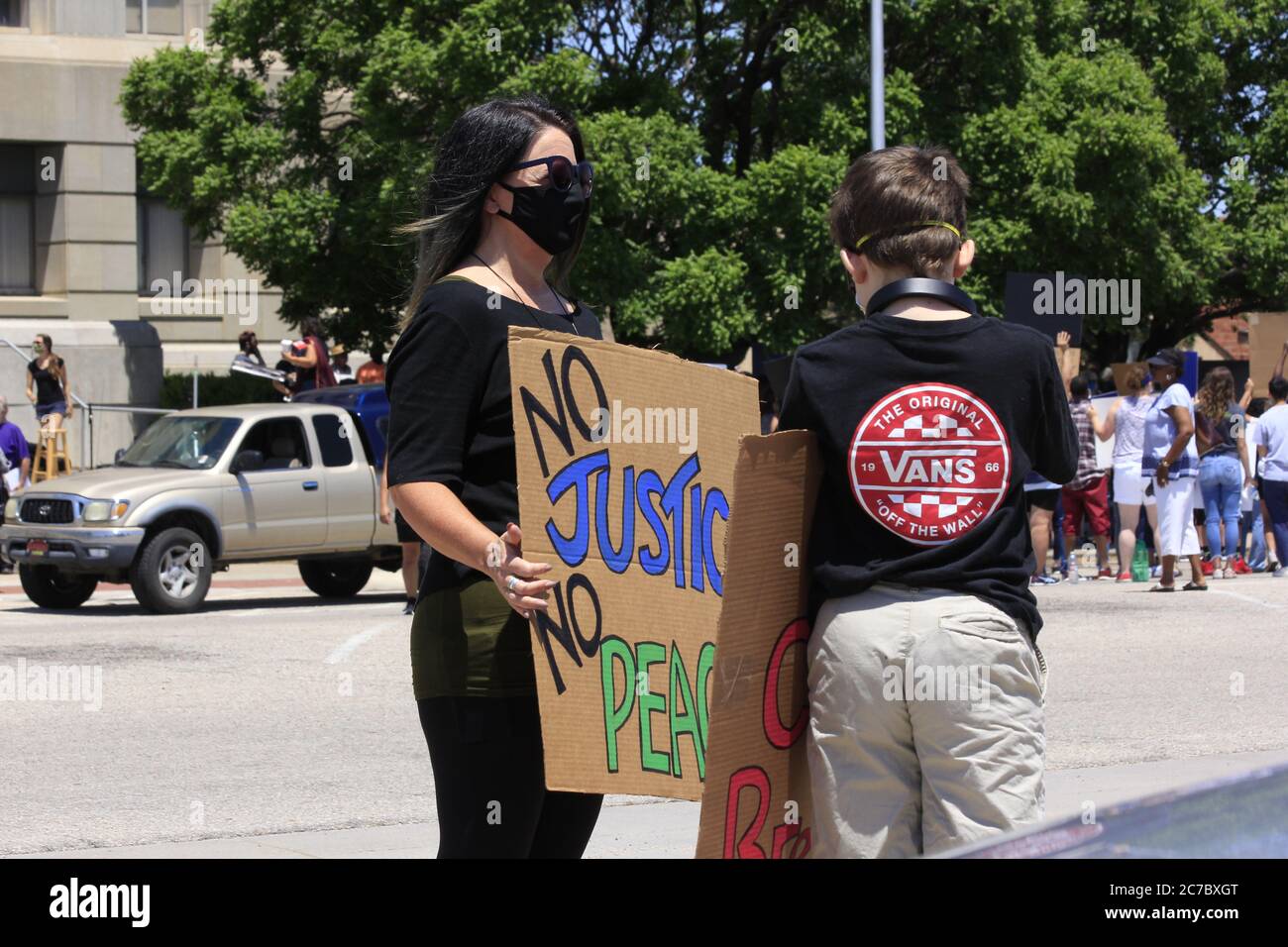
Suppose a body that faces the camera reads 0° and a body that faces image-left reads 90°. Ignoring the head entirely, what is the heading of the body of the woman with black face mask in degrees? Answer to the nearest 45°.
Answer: approximately 315°

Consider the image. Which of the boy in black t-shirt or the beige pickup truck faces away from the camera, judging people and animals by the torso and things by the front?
the boy in black t-shirt

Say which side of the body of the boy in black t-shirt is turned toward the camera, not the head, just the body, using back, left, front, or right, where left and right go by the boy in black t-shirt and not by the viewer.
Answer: back

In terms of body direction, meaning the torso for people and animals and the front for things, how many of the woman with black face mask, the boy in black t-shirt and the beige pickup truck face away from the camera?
1

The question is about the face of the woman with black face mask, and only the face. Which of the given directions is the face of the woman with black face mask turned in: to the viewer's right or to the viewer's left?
to the viewer's right

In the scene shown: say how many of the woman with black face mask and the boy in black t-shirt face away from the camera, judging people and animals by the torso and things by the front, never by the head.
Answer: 1

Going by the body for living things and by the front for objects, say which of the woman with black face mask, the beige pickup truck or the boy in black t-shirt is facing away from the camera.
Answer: the boy in black t-shirt

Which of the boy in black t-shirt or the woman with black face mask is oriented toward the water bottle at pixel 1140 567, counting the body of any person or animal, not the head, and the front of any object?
the boy in black t-shirt

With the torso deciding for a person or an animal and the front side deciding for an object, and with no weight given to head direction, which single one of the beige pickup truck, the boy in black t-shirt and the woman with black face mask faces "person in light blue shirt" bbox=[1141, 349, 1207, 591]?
the boy in black t-shirt

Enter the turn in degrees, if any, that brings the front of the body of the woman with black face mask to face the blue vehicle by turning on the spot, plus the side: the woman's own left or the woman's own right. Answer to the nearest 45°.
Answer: approximately 135° to the woman's own left

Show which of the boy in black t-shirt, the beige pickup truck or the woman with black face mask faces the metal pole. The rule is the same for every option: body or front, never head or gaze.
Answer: the boy in black t-shirt

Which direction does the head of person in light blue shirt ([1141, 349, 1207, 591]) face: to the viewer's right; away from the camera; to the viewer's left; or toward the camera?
to the viewer's left

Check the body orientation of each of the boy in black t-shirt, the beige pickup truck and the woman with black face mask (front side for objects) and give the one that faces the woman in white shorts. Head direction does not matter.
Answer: the boy in black t-shirt
